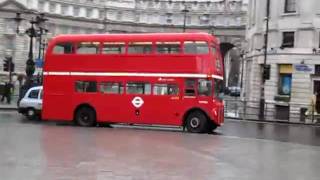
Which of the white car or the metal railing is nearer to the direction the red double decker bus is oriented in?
the metal railing

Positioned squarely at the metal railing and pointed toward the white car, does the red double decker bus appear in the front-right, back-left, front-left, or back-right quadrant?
front-left

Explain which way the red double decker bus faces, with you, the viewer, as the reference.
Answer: facing to the right of the viewer

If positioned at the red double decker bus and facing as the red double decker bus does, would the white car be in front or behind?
behind

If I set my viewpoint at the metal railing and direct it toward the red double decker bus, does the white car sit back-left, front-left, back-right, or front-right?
front-right

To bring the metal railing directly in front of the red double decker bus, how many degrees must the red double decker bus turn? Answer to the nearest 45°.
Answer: approximately 45° to its left
